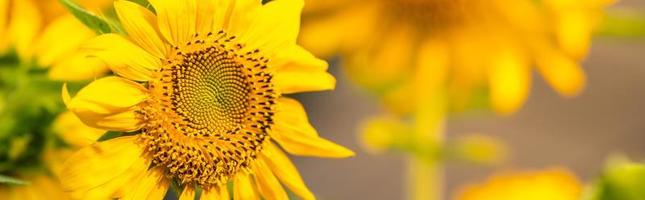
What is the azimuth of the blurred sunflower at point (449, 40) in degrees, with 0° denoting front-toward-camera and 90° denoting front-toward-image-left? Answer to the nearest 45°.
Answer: approximately 0°

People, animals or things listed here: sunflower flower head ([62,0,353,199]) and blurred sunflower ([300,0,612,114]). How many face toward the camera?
2

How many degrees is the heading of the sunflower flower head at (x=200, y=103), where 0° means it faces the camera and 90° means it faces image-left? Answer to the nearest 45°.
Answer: approximately 0°
